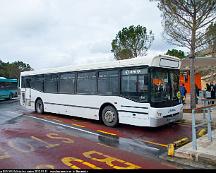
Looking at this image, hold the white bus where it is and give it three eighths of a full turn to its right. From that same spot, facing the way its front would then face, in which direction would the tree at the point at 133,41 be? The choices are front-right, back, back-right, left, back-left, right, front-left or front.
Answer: right

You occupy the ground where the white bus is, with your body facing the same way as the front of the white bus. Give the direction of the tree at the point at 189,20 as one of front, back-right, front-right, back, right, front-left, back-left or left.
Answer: left

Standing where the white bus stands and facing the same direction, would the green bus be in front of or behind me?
behind

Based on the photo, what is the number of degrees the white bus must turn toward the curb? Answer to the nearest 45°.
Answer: approximately 45° to its right

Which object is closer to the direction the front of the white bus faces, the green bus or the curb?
the curb
